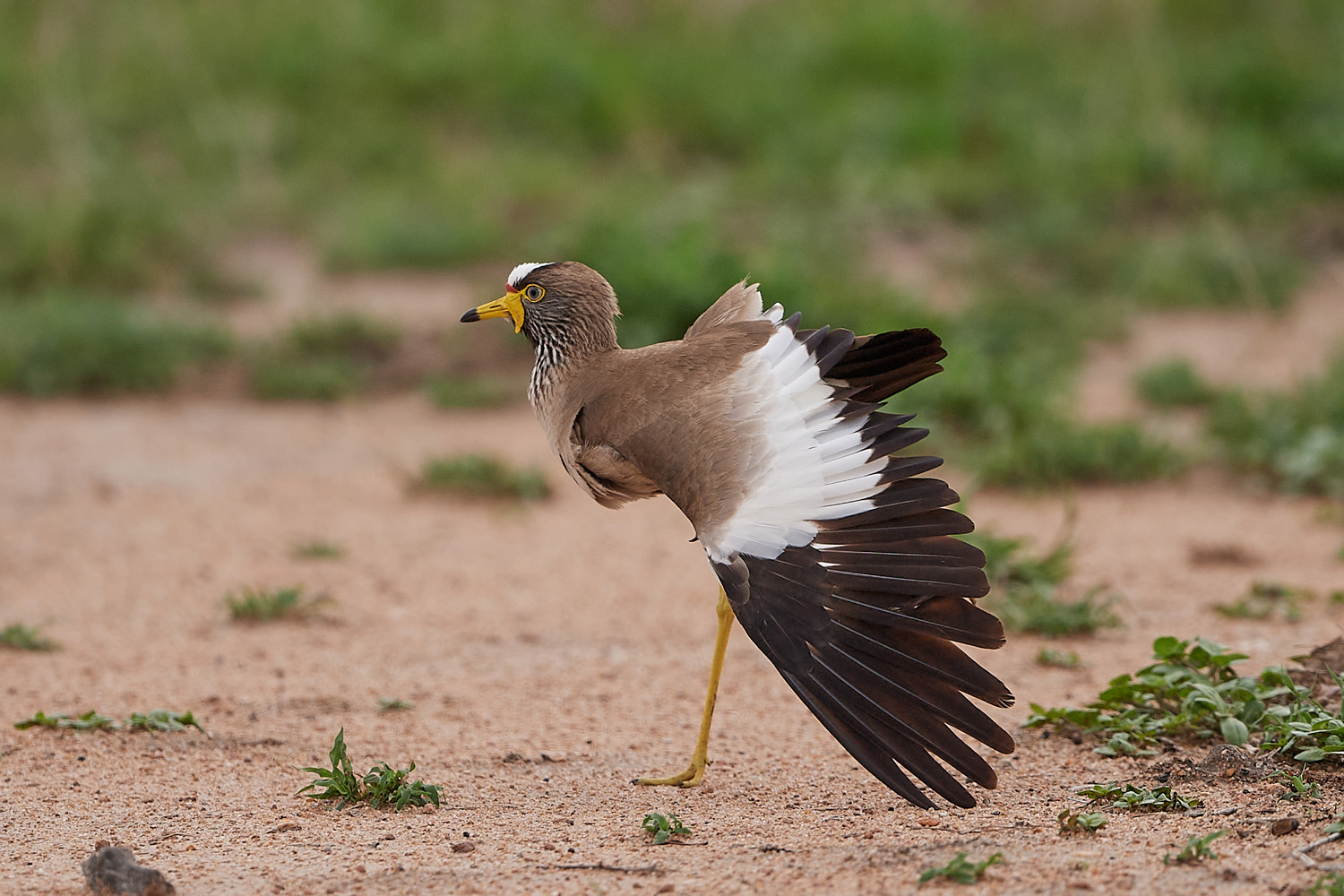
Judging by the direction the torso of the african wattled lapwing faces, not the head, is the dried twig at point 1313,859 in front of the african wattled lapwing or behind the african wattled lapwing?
behind

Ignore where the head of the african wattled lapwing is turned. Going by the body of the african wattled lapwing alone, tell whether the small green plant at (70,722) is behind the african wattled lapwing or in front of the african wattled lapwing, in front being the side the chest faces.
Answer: in front

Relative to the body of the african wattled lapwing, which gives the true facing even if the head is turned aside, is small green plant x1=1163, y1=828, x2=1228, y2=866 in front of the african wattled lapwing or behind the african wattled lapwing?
behind

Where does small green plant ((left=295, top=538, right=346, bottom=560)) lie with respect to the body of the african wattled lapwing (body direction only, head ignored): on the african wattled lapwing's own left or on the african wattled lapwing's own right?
on the african wattled lapwing's own right

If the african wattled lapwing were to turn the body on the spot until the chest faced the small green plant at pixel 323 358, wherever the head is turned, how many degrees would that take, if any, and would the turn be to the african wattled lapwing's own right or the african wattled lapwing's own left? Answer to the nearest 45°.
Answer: approximately 45° to the african wattled lapwing's own right

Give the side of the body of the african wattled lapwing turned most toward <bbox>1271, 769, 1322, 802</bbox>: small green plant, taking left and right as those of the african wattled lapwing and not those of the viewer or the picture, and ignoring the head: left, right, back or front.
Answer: back

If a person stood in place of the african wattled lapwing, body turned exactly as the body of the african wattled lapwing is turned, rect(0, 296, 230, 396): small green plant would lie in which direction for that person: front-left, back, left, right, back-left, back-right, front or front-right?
front-right

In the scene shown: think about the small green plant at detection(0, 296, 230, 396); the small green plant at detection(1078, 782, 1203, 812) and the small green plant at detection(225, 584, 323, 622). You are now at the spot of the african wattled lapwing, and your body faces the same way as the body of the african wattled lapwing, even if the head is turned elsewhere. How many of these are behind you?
1

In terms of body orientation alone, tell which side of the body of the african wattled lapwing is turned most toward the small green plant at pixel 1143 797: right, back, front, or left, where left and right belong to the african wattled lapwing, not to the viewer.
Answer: back

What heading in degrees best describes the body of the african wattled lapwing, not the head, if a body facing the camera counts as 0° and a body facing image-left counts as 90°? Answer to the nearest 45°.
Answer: approximately 90°

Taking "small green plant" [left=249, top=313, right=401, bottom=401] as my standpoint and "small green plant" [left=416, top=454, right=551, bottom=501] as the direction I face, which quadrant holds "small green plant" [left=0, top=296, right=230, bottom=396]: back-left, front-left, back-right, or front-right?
back-right

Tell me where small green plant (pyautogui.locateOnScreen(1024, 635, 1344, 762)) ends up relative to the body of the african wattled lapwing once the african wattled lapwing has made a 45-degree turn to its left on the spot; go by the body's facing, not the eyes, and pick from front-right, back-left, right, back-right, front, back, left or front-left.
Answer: back

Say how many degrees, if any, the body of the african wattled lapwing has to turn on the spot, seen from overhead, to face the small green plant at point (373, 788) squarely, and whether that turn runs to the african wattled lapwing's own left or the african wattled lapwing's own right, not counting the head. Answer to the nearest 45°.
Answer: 0° — it already faces it
